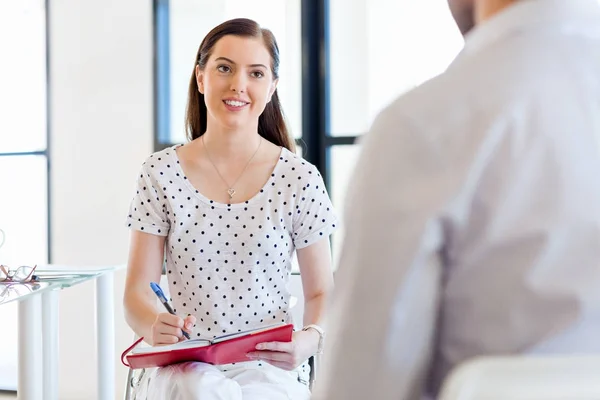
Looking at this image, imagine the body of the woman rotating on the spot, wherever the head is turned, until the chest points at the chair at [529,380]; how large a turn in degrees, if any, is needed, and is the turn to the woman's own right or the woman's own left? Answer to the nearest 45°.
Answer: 0° — they already face it

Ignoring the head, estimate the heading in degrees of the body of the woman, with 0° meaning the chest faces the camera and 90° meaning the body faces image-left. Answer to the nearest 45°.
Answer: approximately 0°

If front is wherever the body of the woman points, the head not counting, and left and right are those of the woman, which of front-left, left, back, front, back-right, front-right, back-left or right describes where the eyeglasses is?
back-right

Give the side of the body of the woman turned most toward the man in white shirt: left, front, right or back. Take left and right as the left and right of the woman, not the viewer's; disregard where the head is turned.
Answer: front

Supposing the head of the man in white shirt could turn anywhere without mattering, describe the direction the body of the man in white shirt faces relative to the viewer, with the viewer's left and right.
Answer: facing away from the viewer and to the left of the viewer

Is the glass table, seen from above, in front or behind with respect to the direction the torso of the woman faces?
behind

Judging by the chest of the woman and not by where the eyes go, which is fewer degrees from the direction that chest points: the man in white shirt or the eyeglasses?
the man in white shirt

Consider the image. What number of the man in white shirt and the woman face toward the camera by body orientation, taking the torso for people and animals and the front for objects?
1

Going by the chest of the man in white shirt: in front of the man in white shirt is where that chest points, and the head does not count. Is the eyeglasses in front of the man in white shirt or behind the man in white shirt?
in front
